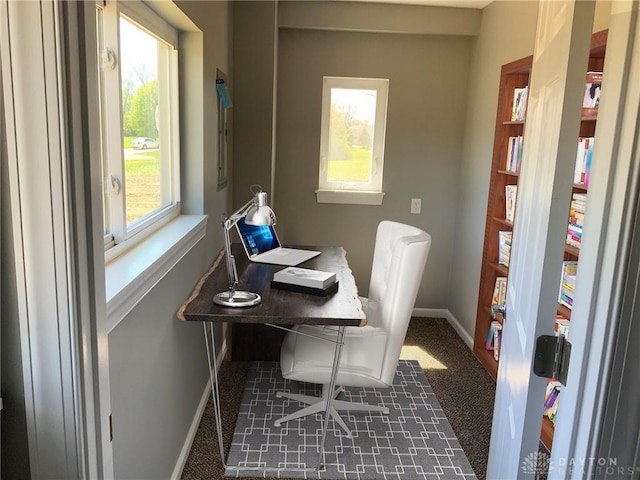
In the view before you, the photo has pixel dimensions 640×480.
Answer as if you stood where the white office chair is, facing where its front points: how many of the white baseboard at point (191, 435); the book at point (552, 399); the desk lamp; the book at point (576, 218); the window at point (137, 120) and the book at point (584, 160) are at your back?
3

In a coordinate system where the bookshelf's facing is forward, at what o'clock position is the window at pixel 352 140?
The window is roughly at 2 o'clock from the bookshelf.

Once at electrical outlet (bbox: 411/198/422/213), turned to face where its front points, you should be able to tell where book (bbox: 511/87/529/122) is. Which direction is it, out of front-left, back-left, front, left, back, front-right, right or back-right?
front-left

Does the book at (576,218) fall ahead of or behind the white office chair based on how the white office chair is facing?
behind

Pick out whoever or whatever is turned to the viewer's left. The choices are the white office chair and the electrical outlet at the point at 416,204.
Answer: the white office chair

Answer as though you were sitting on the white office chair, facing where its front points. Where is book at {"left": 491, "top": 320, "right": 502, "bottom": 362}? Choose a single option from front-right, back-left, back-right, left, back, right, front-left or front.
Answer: back-right

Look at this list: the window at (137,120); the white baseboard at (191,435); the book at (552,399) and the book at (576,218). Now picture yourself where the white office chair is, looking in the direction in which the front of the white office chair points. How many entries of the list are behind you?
2

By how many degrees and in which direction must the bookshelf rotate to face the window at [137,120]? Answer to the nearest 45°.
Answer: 0° — it already faces it

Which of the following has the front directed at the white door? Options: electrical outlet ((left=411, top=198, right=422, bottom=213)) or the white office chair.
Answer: the electrical outlet

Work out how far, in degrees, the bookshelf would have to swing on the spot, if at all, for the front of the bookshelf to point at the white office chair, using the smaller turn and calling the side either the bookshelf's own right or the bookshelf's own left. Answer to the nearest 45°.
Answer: approximately 45° to the bookshelf's own left

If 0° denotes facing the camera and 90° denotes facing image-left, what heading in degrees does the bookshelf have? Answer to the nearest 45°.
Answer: approximately 45°

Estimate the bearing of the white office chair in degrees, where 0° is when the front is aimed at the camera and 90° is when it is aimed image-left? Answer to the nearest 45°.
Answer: approximately 90°

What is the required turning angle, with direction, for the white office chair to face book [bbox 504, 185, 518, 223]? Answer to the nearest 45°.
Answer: approximately 135° to its right

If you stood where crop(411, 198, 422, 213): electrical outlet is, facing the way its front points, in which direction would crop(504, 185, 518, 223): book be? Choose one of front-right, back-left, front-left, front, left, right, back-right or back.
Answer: front-left

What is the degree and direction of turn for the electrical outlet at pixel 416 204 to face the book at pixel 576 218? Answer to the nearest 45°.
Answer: approximately 45° to its left

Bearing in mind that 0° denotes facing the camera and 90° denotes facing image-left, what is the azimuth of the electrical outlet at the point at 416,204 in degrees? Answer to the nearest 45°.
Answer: approximately 0°
